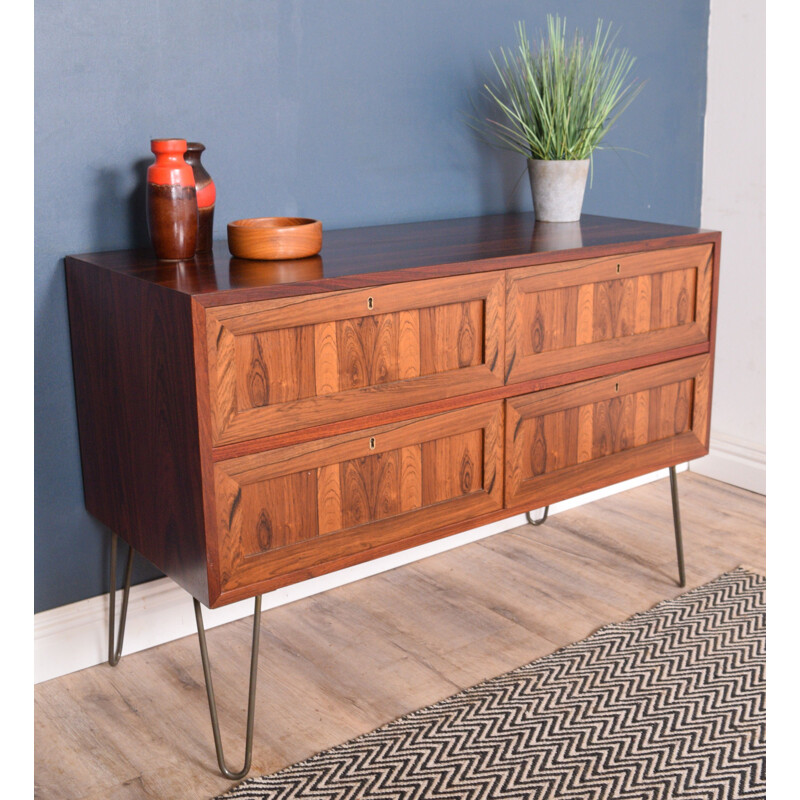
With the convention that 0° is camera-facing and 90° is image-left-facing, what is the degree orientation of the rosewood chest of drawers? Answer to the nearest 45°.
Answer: approximately 315°
